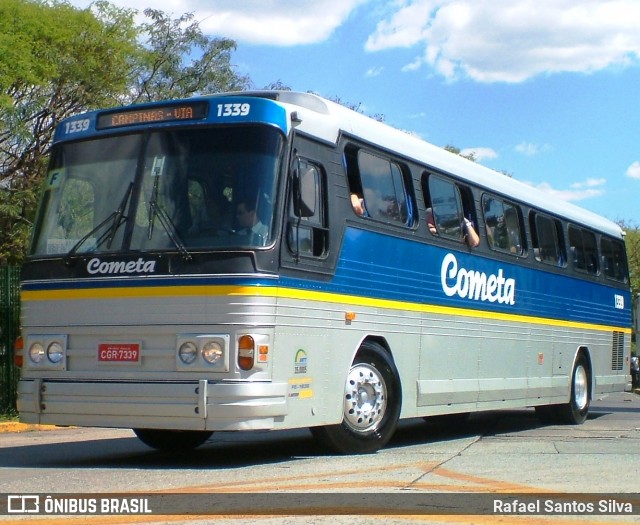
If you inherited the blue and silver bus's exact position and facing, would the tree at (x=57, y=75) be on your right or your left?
on your right

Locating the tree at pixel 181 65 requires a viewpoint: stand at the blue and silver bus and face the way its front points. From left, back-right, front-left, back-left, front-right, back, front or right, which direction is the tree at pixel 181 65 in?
back-right

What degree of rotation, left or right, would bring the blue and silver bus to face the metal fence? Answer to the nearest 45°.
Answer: approximately 90° to its right

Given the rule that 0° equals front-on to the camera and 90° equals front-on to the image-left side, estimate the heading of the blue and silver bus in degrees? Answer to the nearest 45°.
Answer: approximately 45°

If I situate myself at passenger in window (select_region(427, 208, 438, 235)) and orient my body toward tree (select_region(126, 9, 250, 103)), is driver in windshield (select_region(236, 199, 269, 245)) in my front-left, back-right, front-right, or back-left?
back-left
